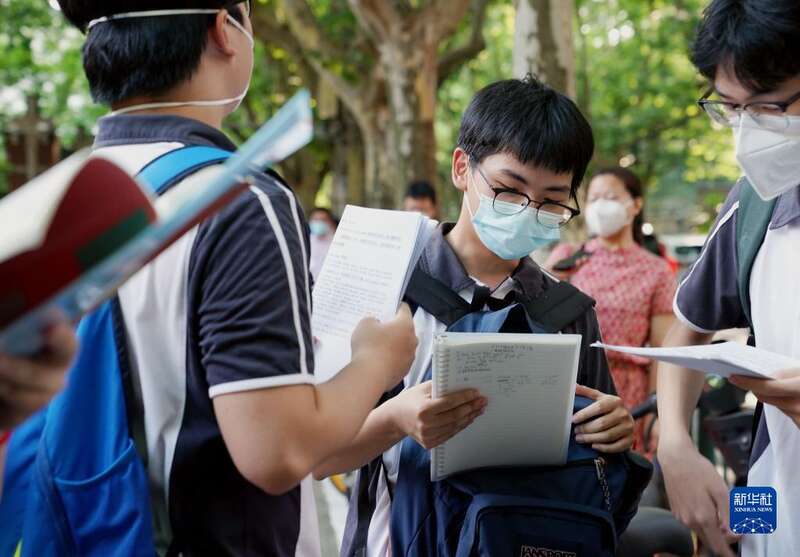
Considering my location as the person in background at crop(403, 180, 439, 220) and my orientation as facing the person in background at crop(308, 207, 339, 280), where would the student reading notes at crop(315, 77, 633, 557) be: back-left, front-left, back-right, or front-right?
back-left

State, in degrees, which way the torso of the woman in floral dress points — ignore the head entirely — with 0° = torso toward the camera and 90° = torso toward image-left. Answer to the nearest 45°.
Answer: approximately 45°

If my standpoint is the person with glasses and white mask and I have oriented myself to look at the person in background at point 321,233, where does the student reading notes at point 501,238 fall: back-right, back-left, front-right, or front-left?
front-left

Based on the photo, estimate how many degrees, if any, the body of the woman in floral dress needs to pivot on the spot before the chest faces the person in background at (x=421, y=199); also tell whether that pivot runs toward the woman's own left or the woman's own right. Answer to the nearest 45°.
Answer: approximately 90° to the woman's own right

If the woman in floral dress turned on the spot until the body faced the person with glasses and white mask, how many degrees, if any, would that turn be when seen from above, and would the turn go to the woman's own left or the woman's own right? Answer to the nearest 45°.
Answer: approximately 45° to the woman's own left

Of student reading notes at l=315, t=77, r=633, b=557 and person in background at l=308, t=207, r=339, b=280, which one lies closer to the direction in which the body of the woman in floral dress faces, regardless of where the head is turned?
the student reading notes

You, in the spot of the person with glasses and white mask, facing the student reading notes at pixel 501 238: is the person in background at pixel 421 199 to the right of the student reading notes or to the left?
right

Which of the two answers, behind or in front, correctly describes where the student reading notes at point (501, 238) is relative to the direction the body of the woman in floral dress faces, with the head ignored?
in front

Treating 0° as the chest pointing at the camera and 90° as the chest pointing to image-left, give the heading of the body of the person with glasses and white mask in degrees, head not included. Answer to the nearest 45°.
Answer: approximately 45°
